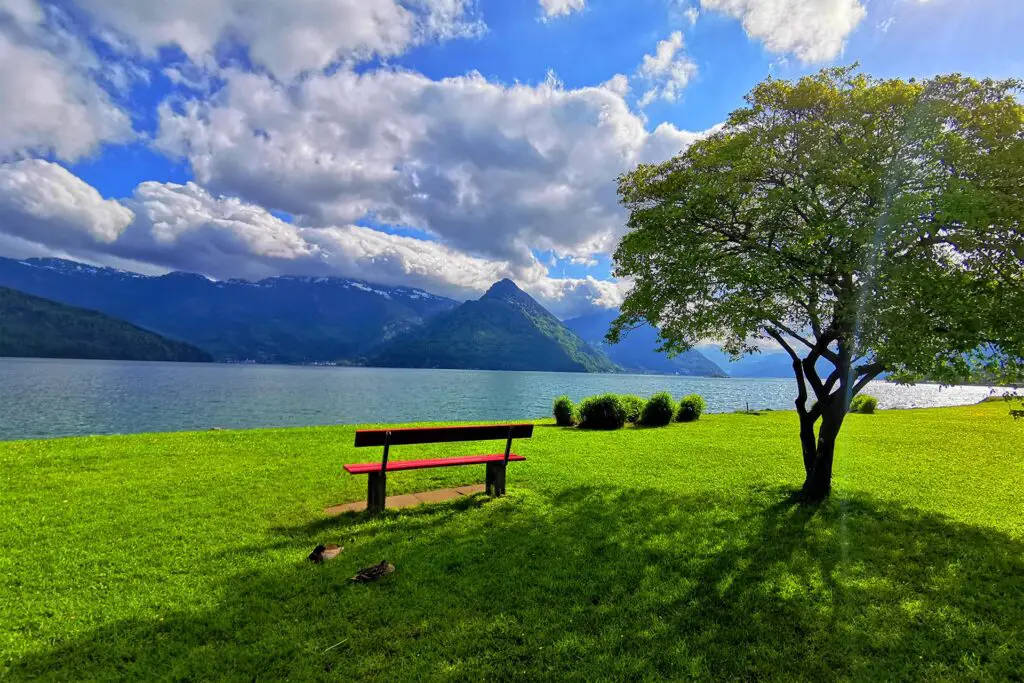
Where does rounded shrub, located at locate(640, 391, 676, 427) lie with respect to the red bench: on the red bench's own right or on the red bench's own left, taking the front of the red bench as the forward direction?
on the red bench's own right

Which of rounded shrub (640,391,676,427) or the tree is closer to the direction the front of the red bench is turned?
the rounded shrub

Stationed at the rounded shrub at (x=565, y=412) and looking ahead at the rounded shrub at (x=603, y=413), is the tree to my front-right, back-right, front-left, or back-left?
front-right

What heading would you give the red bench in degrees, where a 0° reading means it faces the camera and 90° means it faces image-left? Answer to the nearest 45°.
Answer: approximately 135°

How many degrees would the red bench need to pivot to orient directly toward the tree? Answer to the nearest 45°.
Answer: approximately 135° to its right
